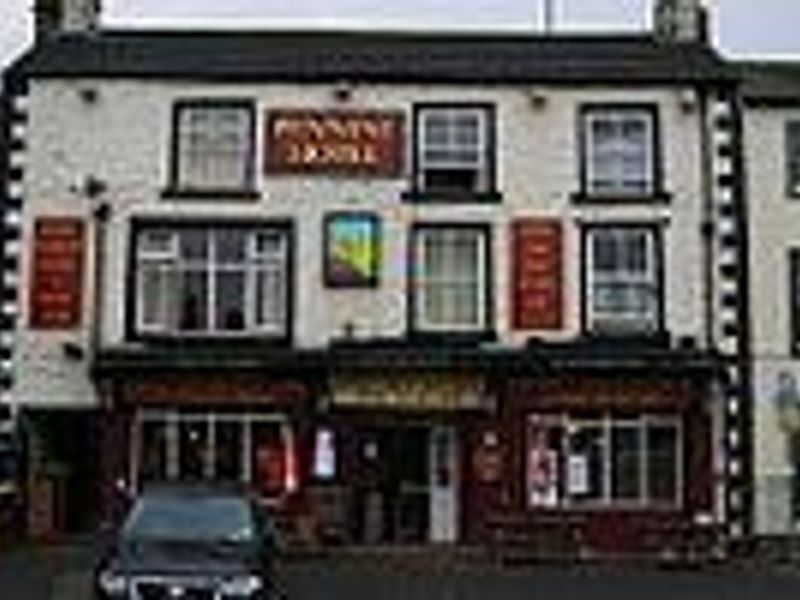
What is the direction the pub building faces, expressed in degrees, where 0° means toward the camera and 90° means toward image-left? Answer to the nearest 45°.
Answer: approximately 0°

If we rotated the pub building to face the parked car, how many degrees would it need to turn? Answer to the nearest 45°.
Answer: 0° — it already faces it

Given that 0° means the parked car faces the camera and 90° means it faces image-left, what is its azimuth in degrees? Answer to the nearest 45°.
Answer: approximately 0°

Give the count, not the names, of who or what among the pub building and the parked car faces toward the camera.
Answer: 2

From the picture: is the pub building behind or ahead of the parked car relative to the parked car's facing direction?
behind
